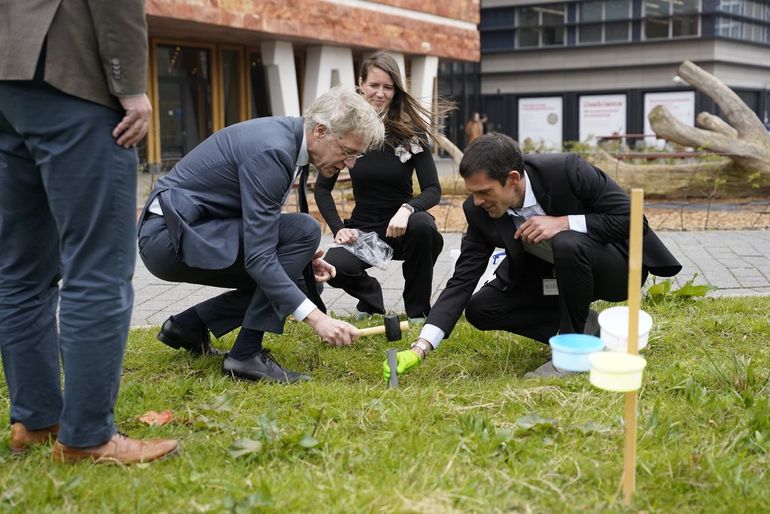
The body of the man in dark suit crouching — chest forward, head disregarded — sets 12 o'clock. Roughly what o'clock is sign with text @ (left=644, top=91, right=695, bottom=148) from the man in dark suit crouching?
The sign with text is roughly at 5 o'clock from the man in dark suit crouching.

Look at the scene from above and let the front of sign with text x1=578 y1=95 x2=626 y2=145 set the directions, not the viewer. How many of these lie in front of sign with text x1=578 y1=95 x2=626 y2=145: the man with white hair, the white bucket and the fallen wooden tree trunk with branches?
3

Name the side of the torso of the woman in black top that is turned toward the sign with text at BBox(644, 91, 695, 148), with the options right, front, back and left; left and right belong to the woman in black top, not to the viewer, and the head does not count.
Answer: back

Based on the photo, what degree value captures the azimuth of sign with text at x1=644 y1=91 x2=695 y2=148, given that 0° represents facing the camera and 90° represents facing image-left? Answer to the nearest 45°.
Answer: approximately 0°

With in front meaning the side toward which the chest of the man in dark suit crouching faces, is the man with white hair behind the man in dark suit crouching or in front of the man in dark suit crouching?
in front

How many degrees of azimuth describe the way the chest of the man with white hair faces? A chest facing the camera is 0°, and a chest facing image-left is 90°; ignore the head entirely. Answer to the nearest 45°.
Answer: approximately 270°

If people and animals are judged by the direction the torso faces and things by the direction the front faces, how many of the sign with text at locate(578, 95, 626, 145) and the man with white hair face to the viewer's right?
1

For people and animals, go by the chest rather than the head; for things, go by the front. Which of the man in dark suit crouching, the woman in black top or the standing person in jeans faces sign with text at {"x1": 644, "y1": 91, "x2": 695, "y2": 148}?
the standing person in jeans

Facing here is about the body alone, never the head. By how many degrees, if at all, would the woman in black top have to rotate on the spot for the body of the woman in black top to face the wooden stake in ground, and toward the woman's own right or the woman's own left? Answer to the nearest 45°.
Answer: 0° — they already face it

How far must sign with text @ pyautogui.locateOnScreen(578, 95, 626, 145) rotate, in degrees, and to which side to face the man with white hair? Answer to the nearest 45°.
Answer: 0° — it already faces them

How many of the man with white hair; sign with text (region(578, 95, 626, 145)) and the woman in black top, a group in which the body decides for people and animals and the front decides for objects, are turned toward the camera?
2

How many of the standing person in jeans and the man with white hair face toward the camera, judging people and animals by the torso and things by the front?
0

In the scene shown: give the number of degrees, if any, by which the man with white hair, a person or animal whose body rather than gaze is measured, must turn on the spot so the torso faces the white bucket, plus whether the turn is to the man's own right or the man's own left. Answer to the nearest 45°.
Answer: approximately 45° to the man's own right
